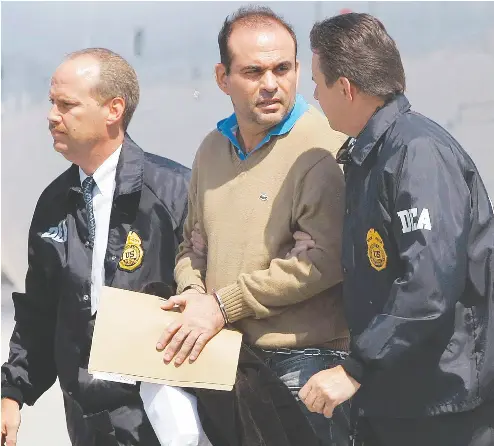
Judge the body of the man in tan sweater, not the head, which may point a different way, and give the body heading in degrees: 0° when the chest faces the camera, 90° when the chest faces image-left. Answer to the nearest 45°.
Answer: approximately 45°
